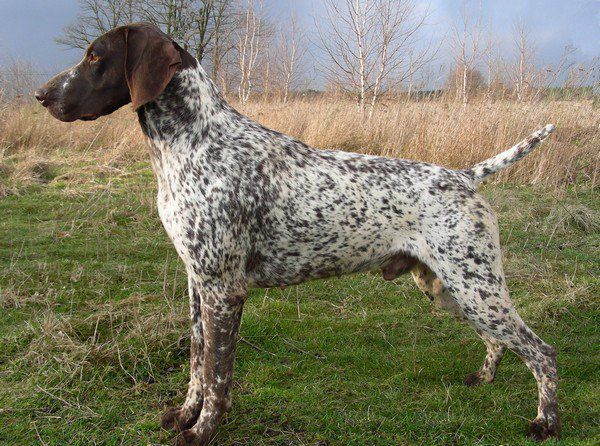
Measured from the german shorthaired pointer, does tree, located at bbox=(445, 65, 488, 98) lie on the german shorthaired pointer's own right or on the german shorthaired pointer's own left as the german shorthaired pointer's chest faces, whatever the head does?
on the german shorthaired pointer's own right

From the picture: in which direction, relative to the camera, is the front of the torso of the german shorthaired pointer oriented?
to the viewer's left
